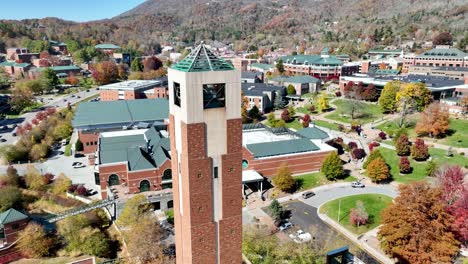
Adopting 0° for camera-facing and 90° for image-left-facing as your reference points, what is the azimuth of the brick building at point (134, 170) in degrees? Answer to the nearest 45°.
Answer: approximately 0°

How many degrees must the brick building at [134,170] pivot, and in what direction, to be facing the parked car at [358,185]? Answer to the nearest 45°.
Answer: approximately 90° to its left

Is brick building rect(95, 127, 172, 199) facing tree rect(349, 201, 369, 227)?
no

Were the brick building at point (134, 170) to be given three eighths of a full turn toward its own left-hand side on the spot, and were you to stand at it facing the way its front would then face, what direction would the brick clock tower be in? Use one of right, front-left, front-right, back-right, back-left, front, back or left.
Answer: back-right

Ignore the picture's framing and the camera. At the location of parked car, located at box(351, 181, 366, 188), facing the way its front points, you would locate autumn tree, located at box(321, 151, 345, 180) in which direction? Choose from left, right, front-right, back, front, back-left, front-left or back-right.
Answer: back

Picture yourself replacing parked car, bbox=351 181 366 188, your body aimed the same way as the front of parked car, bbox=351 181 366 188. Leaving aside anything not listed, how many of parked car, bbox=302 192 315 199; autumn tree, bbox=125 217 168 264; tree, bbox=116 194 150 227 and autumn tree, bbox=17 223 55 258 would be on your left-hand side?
0

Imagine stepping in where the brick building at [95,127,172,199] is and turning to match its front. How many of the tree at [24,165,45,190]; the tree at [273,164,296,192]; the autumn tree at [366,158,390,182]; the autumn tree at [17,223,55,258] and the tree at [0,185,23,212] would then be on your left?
2

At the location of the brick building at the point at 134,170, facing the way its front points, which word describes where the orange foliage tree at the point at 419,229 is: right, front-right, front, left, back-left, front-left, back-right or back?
front-left

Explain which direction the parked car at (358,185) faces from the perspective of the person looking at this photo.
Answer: facing to the right of the viewer

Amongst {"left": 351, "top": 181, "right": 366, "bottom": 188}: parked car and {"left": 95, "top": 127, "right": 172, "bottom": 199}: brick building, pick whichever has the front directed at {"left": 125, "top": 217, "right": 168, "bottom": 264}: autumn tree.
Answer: the brick building

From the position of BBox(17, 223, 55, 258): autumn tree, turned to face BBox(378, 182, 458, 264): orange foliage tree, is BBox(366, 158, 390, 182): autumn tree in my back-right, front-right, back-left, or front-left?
front-left

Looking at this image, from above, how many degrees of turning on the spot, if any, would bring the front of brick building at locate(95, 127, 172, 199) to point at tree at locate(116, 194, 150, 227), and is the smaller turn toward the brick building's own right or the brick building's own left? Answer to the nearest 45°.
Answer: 0° — it already faces it
